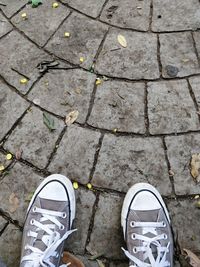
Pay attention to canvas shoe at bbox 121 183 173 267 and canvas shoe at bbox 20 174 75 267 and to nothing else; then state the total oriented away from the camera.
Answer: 2

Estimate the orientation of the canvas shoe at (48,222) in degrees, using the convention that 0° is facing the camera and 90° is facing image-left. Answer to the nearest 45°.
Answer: approximately 180°

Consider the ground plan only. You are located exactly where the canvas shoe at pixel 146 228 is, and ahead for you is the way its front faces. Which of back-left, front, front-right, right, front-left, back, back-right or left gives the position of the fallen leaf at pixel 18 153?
left

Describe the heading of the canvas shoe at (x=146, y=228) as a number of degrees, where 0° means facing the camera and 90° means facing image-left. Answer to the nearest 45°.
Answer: approximately 180°

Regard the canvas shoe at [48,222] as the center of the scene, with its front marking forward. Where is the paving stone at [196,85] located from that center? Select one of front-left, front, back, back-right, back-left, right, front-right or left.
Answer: right
